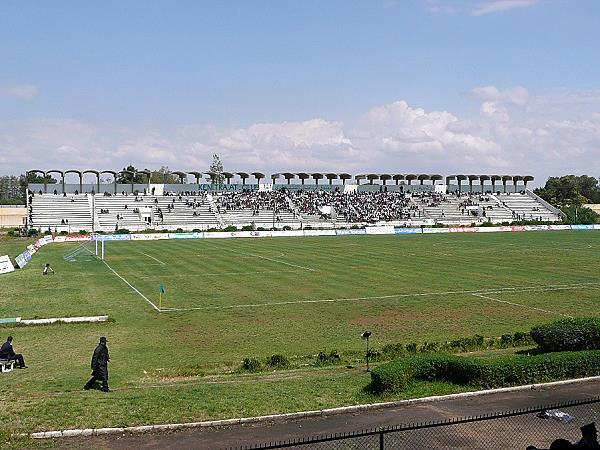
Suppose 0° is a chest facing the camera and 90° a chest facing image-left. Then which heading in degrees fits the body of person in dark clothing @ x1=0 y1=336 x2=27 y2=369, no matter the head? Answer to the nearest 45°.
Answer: approximately 270°

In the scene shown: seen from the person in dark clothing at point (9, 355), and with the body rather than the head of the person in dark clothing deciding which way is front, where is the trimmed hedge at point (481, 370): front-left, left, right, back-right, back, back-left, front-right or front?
front-right

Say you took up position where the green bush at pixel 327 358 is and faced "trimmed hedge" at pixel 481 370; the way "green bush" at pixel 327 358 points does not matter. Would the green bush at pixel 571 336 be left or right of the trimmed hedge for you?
left

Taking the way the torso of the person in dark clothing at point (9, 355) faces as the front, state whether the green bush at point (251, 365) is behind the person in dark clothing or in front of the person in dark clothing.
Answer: in front

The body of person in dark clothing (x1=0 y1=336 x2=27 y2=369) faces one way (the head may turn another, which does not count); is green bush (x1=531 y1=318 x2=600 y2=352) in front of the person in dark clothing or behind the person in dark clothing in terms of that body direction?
in front

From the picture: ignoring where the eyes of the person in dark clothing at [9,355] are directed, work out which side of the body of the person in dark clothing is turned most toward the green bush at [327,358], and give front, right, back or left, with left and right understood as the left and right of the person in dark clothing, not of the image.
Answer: front
